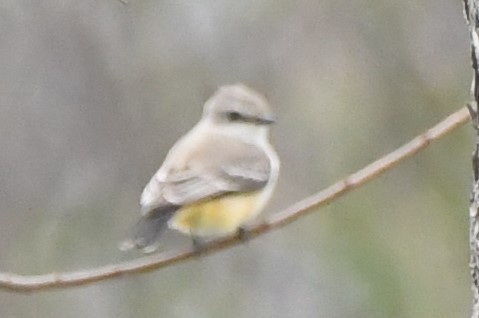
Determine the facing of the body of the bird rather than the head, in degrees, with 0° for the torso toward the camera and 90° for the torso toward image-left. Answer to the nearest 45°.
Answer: approximately 270°
